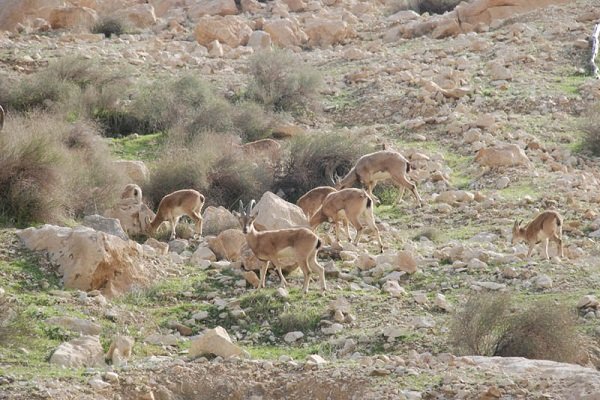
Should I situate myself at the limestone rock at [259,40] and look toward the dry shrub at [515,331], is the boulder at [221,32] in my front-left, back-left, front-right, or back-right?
back-right

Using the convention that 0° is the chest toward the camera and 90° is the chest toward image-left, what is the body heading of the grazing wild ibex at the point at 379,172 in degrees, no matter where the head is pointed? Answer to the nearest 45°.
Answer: approximately 90°

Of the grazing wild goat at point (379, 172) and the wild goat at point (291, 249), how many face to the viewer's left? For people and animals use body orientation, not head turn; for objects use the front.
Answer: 2

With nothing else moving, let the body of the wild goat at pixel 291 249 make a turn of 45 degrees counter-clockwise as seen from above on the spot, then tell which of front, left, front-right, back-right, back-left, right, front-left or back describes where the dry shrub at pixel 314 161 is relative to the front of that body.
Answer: back-right

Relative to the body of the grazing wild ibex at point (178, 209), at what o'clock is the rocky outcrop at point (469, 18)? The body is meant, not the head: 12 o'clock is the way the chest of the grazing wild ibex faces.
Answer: The rocky outcrop is roughly at 4 o'clock from the grazing wild ibex.

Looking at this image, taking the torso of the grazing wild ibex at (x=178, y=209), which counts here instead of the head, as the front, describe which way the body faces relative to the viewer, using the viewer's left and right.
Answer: facing to the left of the viewer

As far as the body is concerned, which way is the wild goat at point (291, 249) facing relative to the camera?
to the viewer's left
